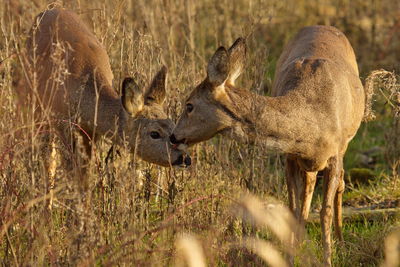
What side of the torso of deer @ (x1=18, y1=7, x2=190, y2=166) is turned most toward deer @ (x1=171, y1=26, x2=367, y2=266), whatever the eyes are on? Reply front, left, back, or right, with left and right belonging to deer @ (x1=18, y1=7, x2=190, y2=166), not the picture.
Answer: front

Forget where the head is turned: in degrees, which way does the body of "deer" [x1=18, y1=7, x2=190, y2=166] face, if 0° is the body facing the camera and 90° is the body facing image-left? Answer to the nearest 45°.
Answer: approximately 315°
